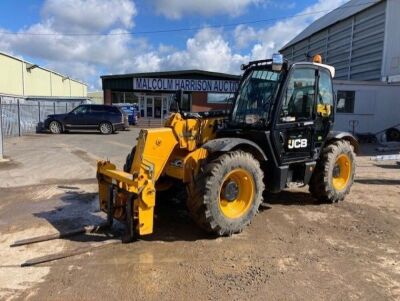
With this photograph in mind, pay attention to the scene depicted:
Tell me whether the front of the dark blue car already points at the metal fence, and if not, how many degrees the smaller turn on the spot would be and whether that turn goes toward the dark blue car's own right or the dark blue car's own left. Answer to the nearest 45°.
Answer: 0° — it already faces it

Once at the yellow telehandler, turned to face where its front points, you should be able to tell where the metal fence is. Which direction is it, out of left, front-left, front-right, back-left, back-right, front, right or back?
right

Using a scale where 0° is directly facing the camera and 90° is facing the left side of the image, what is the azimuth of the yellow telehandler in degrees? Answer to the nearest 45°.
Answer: approximately 45°

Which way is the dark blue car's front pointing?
to the viewer's left

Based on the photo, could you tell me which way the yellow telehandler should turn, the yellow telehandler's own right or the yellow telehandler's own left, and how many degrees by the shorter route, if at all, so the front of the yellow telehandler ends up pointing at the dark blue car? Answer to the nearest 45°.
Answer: approximately 90° to the yellow telehandler's own right
